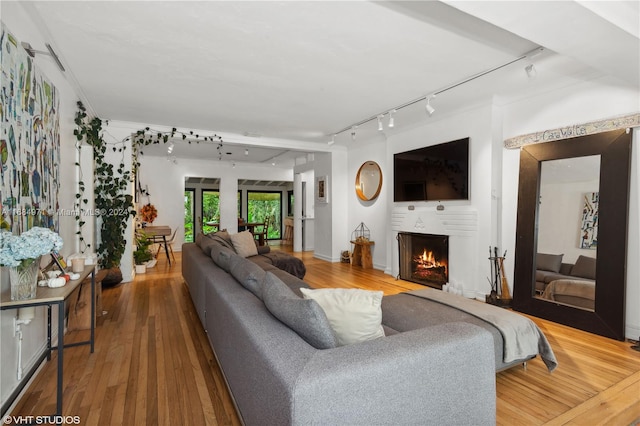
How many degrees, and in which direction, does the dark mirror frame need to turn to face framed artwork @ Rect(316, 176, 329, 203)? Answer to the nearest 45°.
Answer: approximately 45° to its right

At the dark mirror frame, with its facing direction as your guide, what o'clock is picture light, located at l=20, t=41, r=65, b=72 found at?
The picture light is roughly at 12 o'clock from the dark mirror frame.

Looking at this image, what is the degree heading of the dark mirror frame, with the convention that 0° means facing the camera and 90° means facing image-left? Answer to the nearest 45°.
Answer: approximately 45°

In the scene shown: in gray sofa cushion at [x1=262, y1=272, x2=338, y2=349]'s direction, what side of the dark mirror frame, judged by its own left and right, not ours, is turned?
front

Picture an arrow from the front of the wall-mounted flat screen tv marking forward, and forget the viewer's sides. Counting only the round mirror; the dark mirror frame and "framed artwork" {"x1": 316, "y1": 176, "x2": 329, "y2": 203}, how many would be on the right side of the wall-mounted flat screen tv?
2

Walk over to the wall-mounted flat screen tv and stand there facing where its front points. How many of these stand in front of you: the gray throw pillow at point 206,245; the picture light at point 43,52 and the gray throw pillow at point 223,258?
3

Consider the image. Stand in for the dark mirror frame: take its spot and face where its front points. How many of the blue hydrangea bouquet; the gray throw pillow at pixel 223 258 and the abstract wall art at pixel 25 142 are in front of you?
3

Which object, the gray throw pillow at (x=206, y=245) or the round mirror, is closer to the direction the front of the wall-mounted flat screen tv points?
the gray throw pillow

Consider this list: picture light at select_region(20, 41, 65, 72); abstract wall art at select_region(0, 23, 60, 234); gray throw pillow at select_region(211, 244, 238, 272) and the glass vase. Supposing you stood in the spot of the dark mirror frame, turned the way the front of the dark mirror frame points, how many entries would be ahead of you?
4

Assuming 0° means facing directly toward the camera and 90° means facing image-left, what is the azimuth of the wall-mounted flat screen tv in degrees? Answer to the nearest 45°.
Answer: approximately 45°

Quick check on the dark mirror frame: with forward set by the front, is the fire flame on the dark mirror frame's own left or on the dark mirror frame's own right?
on the dark mirror frame's own right

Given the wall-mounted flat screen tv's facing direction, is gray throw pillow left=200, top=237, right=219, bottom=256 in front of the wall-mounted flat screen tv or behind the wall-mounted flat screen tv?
in front

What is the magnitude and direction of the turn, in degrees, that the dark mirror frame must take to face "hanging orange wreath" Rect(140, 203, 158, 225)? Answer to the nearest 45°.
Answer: approximately 45° to its right

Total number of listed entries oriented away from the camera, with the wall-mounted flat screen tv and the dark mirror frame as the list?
0

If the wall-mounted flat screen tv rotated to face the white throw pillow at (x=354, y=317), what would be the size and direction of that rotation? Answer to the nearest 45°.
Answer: approximately 45° to its left
